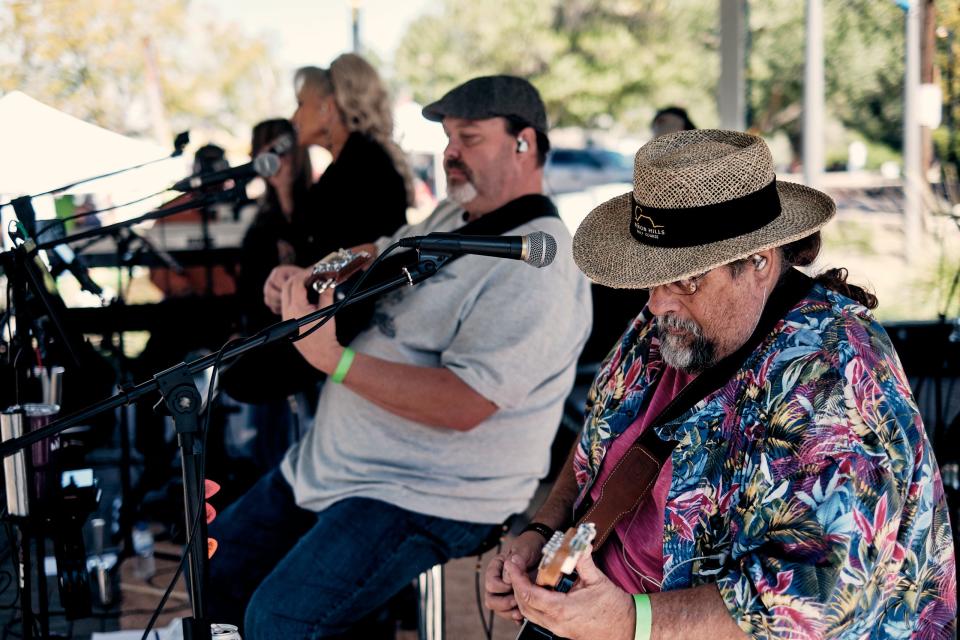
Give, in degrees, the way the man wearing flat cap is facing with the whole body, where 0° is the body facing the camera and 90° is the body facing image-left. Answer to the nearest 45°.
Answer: approximately 90°

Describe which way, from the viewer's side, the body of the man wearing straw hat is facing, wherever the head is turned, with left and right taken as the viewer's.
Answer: facing the viewer and to the left of the viewer

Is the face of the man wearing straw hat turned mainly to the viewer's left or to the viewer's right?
to the viewer's left

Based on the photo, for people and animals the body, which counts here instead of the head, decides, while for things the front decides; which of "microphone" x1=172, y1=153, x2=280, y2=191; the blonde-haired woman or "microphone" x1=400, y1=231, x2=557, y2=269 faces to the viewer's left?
the blonde-haired woman

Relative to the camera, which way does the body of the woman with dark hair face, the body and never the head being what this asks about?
to the viewer's left

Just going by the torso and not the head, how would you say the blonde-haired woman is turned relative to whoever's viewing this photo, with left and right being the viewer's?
facing to the left of the viewer

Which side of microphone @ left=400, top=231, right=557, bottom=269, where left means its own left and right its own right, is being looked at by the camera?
right

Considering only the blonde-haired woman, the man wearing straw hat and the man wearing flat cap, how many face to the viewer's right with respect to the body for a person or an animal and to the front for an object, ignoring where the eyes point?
0

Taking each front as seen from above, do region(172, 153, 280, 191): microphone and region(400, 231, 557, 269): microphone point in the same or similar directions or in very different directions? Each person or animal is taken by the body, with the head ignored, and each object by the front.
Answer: same or similar directions

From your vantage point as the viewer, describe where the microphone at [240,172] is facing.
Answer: facing to the right of the viewer

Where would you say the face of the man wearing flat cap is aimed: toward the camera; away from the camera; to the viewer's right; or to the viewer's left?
to the viewer's left

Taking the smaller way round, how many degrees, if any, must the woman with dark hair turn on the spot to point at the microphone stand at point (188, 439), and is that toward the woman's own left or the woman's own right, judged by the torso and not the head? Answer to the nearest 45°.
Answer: approximately 90° to the woman's own left

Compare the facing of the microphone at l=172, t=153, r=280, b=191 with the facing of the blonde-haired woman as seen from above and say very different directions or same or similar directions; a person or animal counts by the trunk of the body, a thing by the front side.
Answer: very different directions
